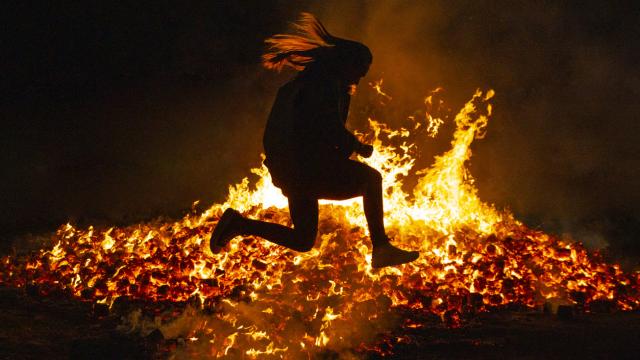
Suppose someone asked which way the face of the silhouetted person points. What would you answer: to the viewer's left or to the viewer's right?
to the viewer's right

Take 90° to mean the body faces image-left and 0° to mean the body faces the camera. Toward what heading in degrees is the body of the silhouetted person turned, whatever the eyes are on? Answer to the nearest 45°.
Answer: approximately 270°
